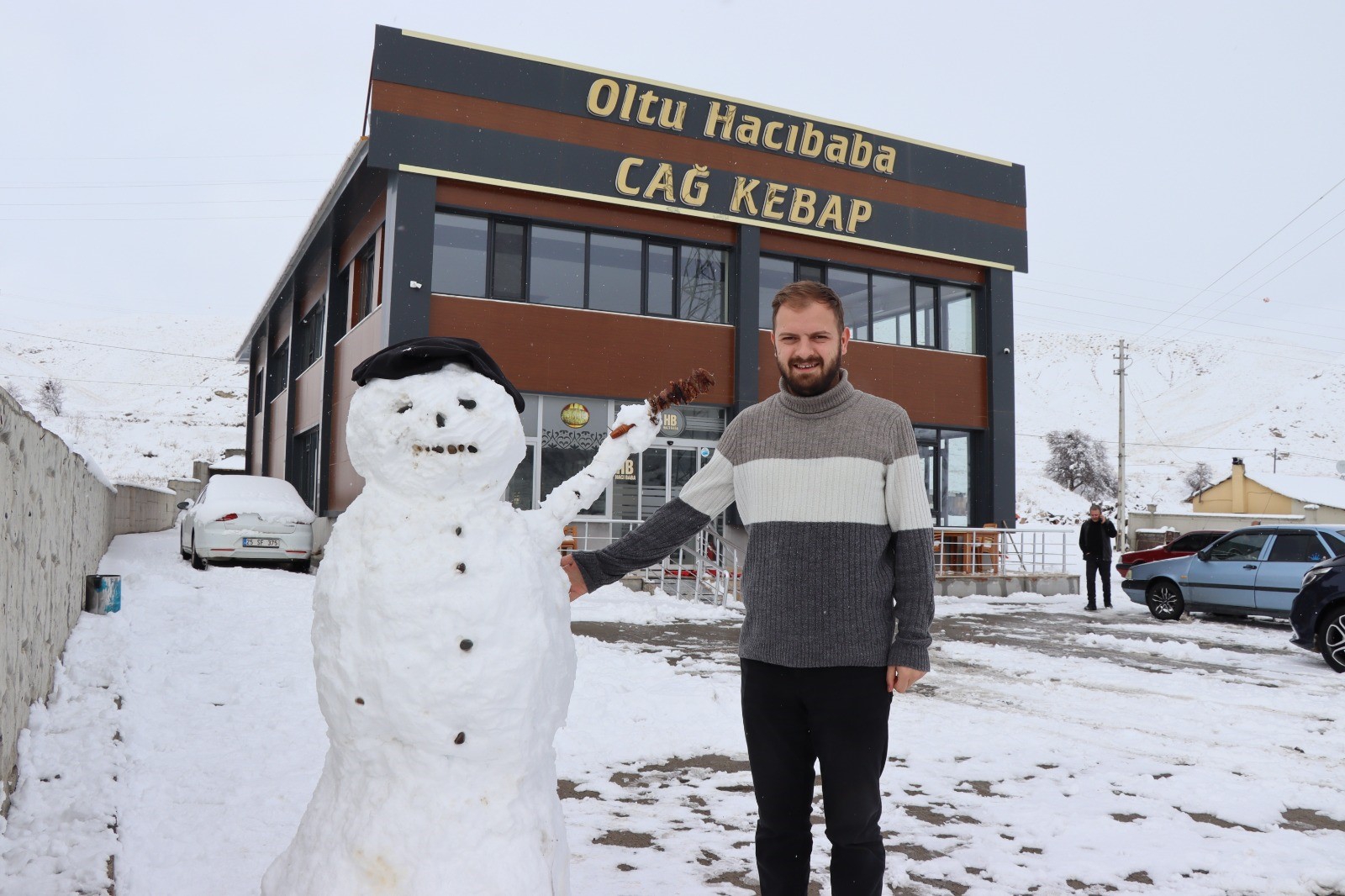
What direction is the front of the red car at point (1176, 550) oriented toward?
to the viewer's left

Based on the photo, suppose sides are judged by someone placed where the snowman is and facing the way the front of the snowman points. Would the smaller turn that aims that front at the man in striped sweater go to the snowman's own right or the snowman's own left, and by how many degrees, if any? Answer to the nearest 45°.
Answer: approximately 90° to the snowman's own left

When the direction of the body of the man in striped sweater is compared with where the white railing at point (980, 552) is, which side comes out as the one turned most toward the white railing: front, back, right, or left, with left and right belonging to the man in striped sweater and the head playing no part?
back

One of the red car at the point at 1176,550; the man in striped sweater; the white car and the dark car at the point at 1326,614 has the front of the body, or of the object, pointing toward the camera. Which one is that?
the man in striped sweater

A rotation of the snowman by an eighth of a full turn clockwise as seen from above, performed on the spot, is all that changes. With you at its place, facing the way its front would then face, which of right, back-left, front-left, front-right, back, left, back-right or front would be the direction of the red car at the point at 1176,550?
back

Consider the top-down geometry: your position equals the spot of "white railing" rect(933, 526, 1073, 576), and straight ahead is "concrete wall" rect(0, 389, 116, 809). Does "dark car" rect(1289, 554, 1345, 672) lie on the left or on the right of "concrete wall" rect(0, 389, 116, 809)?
left

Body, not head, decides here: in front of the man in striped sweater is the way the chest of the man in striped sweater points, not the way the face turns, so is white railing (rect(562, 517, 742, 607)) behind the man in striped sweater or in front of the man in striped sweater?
behind
